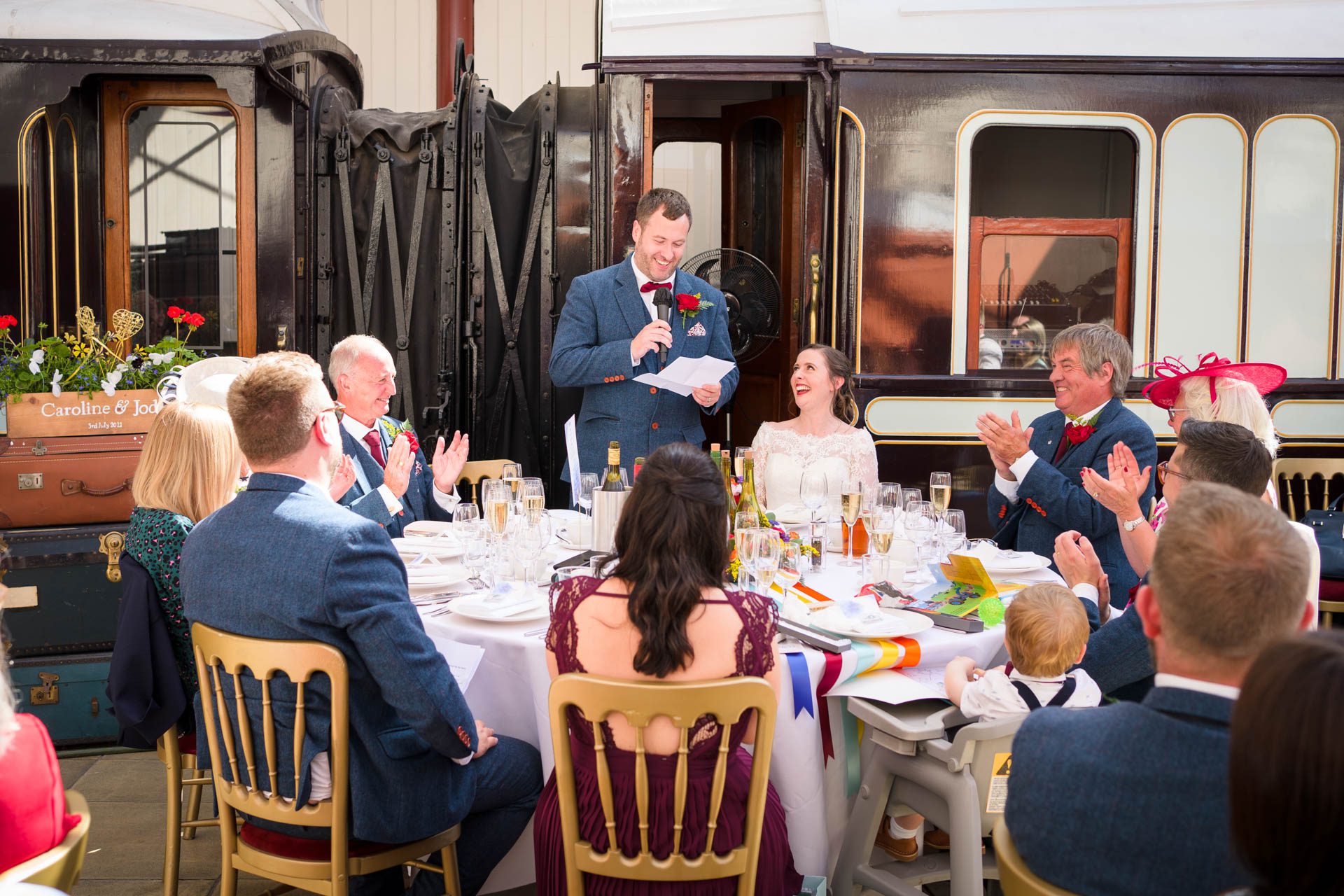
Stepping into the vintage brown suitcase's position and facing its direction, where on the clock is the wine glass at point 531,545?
The wine glass is roughly at 11 o'clock from the vintage brown suitcase.

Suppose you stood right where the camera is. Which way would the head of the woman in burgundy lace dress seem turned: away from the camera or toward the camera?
away from the camera

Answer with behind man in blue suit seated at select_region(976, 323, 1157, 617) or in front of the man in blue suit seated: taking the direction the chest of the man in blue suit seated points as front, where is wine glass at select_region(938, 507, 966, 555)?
in front

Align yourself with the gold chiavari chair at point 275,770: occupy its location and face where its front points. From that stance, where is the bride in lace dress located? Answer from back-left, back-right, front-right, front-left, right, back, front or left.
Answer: front

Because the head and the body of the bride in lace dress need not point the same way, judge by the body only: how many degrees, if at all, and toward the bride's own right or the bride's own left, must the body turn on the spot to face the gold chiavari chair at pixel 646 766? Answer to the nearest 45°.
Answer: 0° — they already face it

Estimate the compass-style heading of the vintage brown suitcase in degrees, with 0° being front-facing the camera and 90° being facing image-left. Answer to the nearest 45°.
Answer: approximately 0°

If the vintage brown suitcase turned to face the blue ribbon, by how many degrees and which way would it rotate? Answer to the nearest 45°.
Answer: approximately 45° to its left

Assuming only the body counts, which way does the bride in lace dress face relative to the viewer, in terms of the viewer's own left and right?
facing the viewer

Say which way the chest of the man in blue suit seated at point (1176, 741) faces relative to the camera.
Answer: away from the camera

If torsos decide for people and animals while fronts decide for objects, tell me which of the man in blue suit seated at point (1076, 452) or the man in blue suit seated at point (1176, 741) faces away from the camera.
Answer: the man in blue suit seated at point (1176, 741)

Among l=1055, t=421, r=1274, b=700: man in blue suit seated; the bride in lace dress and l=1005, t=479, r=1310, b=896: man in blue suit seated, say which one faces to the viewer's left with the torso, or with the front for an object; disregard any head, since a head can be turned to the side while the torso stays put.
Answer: l=1055, t=421, r=1274, b=700: man in blue suit seated

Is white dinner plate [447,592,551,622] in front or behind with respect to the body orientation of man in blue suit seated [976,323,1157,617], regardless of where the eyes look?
in front

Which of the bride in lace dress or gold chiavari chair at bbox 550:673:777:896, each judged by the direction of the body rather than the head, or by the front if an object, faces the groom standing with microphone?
the gold chiavari chair

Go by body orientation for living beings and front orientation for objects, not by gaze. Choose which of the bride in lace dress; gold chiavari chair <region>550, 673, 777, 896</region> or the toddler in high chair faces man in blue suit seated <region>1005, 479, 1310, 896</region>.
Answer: the bride in lace dress

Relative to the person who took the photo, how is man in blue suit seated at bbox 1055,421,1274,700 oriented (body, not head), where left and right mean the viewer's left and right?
facing to the left of the viewer

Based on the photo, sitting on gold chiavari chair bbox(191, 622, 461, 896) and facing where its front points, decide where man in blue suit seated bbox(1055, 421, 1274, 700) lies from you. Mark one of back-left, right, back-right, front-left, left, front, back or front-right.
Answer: front-right

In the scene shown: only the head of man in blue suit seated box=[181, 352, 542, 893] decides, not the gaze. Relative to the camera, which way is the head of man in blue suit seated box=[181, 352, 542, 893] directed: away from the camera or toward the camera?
away from the camera

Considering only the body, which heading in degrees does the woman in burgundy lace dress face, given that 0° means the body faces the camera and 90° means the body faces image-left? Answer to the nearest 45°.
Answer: approximately 180°

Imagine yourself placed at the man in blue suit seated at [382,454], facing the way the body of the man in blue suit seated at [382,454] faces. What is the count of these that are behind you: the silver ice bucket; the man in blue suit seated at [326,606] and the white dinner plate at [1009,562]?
0
